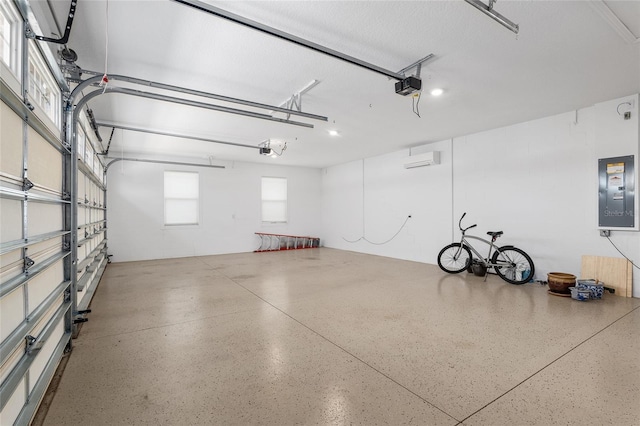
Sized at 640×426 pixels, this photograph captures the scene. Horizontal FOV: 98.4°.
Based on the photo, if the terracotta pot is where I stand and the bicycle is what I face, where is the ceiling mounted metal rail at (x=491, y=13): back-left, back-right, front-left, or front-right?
back-left

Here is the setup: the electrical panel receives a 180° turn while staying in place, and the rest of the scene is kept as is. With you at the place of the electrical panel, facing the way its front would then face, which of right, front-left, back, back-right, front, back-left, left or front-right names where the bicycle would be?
left

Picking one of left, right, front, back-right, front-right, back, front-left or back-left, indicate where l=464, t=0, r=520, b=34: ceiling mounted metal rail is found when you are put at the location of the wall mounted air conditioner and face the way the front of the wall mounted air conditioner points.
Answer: front-left

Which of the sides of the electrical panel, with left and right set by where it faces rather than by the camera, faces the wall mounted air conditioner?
right

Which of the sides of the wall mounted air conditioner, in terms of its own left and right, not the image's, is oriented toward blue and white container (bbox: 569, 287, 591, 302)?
left

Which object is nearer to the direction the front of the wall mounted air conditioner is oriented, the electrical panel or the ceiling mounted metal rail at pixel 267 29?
the ceiling mounted metal rail
